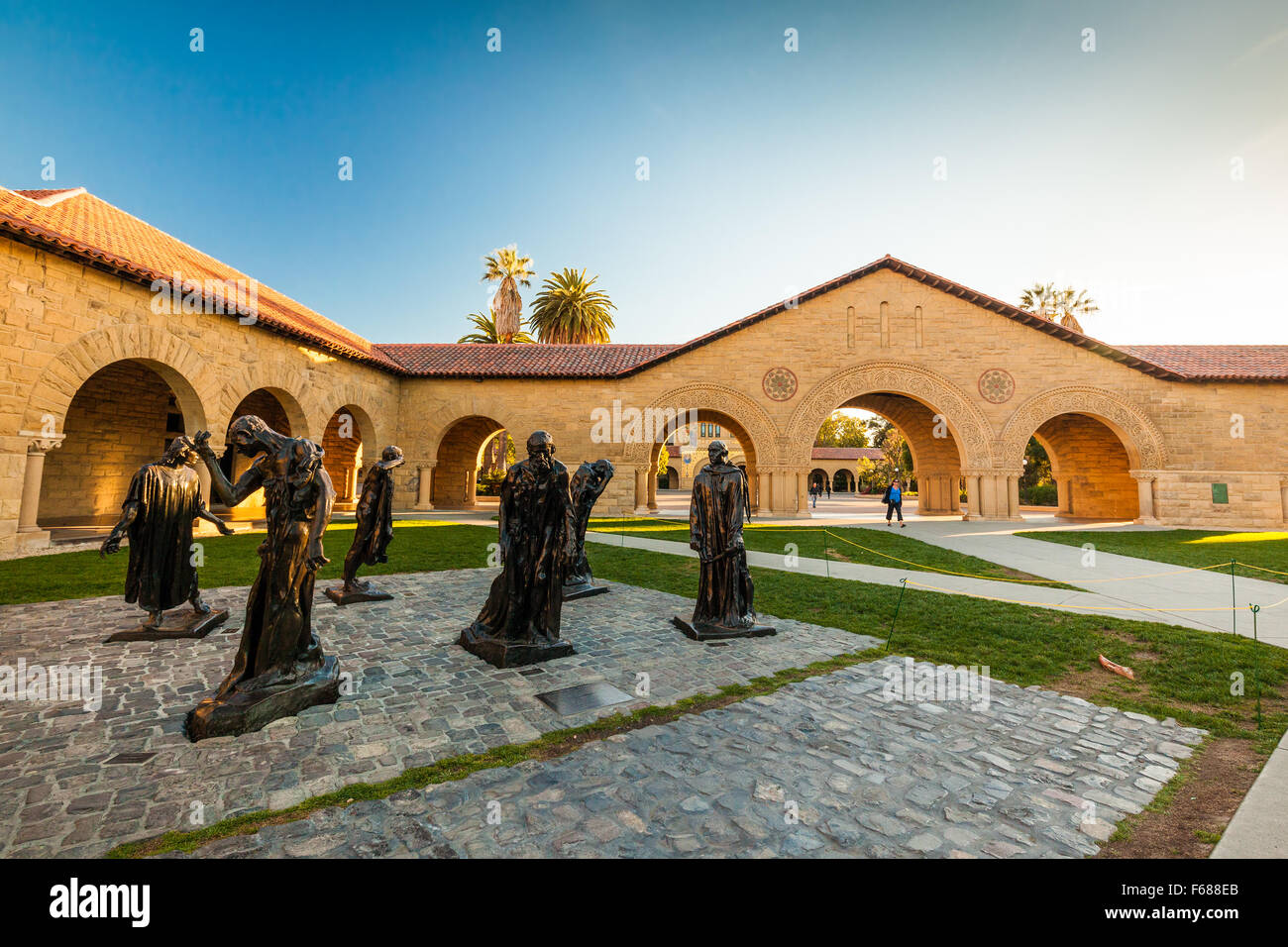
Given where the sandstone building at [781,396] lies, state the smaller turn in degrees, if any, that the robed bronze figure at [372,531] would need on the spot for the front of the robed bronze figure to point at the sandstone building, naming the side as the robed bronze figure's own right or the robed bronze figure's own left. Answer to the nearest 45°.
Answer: approximately 45° to the robed bronze figure's own left

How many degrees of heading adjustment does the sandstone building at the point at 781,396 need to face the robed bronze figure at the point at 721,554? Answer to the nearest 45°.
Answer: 0° — it already faces it

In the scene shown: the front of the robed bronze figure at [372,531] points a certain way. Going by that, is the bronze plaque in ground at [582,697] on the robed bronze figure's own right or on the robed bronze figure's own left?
on the robed bronze figure's own right

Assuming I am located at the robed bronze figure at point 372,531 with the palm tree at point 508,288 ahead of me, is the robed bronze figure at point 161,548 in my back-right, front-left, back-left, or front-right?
back-left

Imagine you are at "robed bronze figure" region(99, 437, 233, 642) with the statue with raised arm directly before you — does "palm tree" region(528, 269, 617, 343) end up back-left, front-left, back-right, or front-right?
back-left

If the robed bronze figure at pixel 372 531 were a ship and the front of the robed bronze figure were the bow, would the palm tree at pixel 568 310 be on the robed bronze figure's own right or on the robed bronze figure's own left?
on the robed bronze figure's own left

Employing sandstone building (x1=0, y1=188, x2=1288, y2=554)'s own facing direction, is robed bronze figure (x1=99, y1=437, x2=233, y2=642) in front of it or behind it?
in front

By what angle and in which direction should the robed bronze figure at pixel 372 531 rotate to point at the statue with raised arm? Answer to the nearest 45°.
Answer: approximately 90° to its right

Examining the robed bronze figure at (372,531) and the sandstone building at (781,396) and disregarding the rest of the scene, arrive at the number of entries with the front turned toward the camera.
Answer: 1

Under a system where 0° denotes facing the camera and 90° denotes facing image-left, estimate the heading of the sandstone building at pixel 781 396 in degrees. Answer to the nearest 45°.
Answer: approximately 0°
